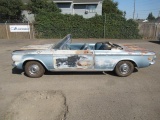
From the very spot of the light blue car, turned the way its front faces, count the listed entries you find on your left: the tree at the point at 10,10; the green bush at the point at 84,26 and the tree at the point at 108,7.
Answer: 0

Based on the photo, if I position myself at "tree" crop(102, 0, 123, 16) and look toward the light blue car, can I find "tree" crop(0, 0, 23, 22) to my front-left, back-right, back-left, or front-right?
front-right

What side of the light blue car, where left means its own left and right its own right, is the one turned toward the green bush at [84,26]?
right

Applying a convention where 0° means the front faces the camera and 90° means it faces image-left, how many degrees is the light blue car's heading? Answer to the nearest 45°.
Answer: approximately 90°

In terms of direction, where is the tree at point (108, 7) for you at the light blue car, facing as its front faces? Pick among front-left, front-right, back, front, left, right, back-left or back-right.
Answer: right

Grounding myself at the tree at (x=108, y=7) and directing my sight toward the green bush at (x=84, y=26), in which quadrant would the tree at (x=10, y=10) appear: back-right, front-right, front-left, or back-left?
front-right

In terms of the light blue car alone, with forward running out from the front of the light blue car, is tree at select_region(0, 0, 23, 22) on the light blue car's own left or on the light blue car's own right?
on the light blue car's own right

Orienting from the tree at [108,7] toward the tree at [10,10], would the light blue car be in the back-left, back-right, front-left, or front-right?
front-left
